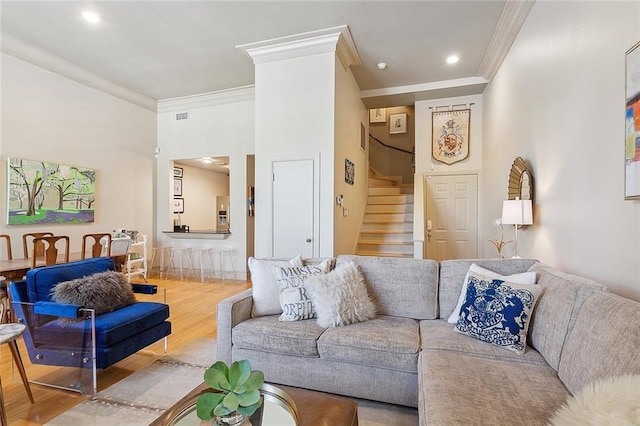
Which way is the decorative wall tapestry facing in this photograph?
toward the camera

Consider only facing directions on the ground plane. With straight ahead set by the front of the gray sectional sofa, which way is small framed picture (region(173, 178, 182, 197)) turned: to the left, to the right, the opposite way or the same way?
to the left

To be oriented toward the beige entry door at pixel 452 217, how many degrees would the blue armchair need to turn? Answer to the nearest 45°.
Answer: approximately 45° to its left

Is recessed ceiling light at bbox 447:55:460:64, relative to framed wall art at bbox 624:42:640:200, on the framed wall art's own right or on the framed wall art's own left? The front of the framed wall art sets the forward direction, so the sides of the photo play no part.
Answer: on the framed wall art's own right

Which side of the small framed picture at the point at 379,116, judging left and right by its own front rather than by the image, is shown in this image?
front

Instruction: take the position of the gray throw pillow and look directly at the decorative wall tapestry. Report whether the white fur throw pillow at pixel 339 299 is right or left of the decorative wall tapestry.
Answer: right

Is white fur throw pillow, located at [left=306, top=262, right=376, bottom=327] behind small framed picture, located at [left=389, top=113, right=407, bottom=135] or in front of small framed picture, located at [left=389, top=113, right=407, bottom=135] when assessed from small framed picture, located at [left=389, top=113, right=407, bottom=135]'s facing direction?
in front

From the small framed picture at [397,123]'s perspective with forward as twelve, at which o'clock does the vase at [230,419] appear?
The vase is roughly at 12 o'clock from the small framed picture.

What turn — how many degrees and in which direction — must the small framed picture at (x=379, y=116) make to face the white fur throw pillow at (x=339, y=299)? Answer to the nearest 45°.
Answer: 0° — it already faces it

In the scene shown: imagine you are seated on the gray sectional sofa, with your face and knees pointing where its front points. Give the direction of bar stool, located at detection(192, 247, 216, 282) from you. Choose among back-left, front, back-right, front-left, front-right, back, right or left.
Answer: right

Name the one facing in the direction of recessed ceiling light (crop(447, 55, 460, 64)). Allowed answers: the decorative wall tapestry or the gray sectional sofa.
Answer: the decorative wall tapestry

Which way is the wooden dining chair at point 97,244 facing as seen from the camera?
toward the camera

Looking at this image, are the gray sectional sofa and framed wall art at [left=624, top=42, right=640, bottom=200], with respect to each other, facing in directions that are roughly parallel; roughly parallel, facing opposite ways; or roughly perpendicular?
roughly perpendicular

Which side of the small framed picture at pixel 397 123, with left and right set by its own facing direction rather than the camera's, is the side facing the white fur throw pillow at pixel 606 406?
front
